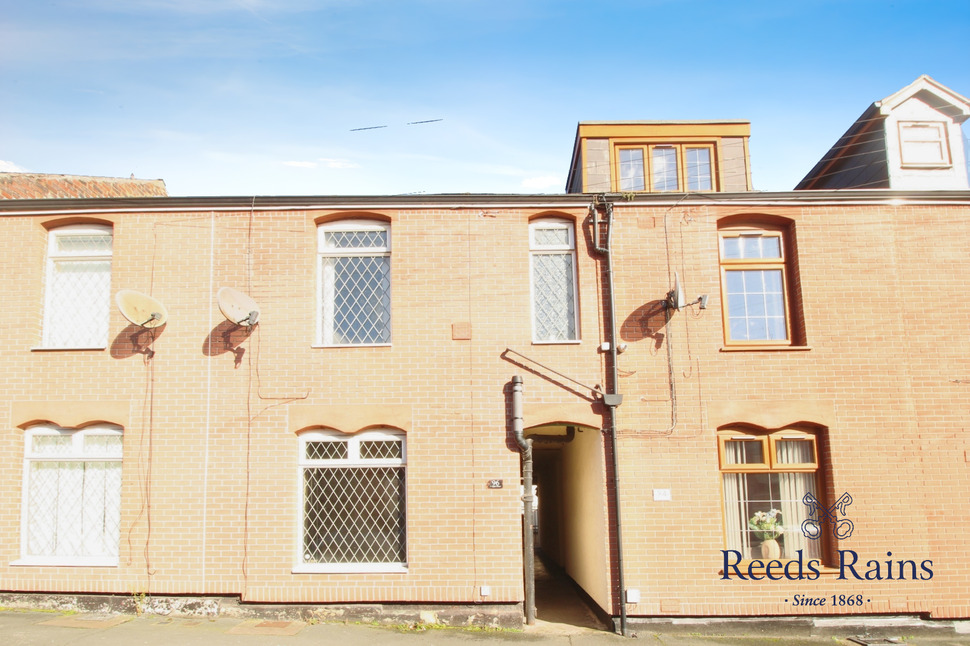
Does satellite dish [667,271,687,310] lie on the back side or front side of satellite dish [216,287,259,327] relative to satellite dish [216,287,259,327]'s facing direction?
on the front side

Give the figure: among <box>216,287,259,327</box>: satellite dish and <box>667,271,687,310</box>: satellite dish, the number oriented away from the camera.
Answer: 0

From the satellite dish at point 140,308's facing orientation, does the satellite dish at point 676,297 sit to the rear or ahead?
ahead

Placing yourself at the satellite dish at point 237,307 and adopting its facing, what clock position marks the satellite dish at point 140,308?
the satellite dish at point 140,308 is roughly at 5 o'clock from the satellite dish at point 237,307.

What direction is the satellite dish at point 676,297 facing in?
to the viewer's right

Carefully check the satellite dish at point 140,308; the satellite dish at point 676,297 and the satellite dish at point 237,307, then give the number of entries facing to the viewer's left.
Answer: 0

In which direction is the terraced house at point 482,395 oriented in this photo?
toward the camera

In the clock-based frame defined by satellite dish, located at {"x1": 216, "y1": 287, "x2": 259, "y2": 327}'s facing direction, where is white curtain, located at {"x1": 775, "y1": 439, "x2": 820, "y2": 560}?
The white curtain is roughly at 11 o'clock from the satellite dish.

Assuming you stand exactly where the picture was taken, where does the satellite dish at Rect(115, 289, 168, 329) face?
facing the viewer and to the right of the viewer

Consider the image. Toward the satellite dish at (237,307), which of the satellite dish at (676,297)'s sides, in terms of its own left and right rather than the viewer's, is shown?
back
